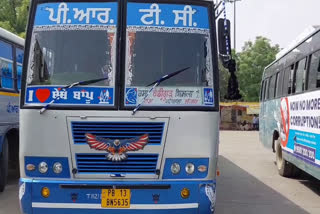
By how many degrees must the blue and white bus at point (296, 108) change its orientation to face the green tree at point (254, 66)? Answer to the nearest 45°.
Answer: approximately 135° to its left

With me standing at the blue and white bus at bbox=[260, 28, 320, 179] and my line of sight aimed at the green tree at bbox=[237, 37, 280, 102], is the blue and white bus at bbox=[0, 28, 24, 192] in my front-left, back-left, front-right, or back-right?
back-left

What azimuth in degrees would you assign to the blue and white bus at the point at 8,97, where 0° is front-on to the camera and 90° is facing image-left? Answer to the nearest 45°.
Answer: approximately 45°

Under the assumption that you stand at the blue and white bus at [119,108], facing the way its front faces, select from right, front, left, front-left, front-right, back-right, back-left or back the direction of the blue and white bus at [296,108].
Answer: back-left

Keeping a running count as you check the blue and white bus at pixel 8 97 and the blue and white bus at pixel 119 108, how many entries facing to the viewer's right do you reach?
0

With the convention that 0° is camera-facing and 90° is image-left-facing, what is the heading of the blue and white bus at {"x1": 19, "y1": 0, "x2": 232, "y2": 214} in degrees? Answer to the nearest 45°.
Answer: approximately 0°

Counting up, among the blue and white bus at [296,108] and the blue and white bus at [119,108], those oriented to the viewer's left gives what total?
0

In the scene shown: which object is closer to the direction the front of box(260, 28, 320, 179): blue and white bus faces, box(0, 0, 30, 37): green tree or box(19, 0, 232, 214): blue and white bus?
the blue and white bus

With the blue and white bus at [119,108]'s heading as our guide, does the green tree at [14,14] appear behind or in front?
behind

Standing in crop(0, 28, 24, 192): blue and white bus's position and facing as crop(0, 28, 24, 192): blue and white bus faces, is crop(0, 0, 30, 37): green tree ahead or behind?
behind

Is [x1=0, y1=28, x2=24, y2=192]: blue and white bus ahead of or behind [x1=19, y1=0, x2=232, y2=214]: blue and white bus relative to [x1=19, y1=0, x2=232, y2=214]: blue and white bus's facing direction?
behind

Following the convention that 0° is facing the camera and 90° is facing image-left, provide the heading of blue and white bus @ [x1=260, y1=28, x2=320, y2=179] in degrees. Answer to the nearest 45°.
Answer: approximately 315°

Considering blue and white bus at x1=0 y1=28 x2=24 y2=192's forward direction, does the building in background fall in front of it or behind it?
behind
